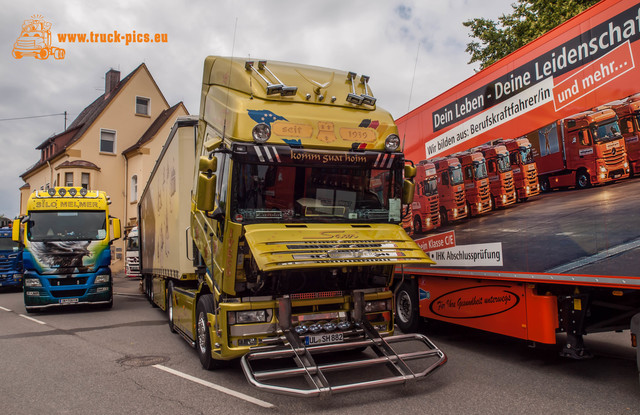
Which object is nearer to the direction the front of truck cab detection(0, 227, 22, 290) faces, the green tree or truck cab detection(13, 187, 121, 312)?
the truck cab

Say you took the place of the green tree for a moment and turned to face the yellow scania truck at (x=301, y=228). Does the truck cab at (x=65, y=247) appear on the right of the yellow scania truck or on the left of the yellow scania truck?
right

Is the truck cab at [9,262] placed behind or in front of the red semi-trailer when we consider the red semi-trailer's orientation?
behind

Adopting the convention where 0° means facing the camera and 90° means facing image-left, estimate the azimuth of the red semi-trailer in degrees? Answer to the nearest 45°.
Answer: approximately 315°

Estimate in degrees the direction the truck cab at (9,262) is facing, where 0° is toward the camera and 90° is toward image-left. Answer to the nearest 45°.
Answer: approximately 0°

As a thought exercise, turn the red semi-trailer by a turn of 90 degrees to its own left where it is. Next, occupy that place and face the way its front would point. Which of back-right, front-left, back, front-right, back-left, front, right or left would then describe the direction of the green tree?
front-left

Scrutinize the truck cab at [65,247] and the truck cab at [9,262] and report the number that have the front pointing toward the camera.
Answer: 2

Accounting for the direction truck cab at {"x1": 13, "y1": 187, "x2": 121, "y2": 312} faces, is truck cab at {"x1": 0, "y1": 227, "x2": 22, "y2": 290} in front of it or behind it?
behind

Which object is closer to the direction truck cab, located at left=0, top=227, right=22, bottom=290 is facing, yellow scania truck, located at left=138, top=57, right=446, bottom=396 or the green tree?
the yellow scania truck

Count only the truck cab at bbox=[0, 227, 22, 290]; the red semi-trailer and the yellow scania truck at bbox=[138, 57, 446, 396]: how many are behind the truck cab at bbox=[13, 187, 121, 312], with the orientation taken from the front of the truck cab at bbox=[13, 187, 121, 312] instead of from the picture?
1
